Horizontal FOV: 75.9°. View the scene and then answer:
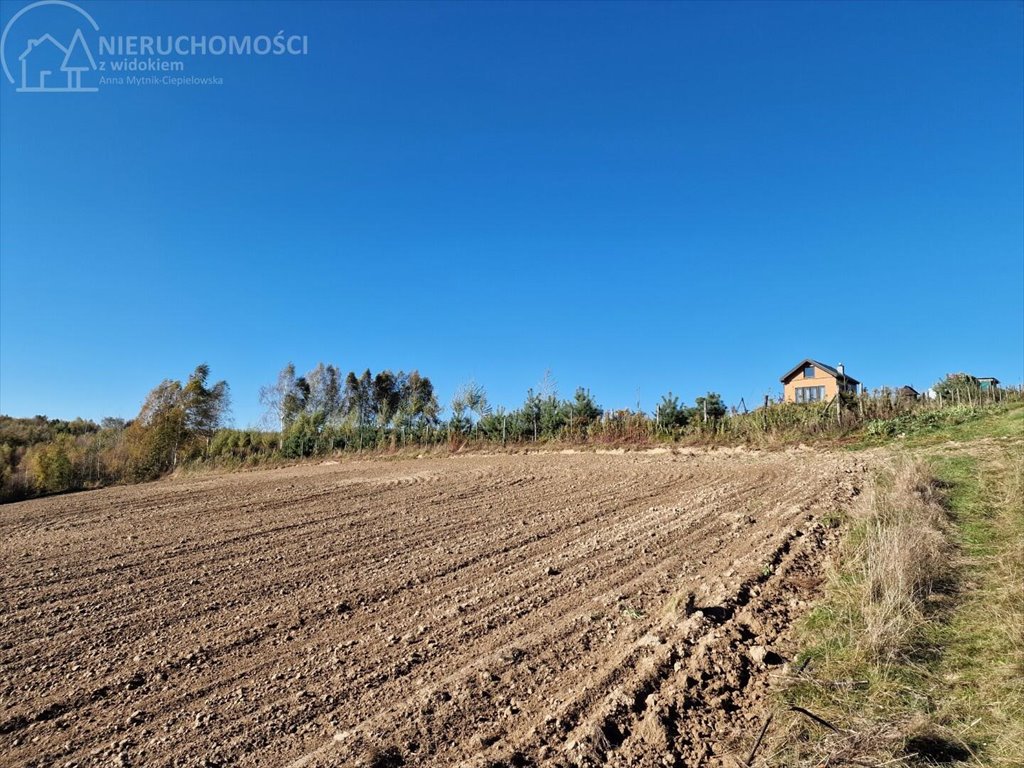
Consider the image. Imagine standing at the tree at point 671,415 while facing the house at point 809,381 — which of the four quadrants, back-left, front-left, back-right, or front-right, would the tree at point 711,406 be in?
front-right

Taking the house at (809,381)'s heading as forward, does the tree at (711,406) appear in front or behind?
in front

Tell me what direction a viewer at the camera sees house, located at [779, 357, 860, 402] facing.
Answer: facing the viewer and to the left of the viewer

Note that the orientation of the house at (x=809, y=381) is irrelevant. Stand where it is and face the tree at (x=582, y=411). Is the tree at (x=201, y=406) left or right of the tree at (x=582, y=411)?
right

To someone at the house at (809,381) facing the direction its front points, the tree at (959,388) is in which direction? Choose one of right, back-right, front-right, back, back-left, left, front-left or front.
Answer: front-left

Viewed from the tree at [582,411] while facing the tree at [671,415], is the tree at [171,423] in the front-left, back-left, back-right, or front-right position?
back-right

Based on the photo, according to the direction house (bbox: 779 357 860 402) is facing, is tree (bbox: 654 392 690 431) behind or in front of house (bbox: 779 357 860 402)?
in front

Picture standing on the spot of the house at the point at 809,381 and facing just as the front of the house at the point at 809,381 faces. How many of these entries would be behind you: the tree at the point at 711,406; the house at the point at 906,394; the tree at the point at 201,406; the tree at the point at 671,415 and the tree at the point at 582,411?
0
